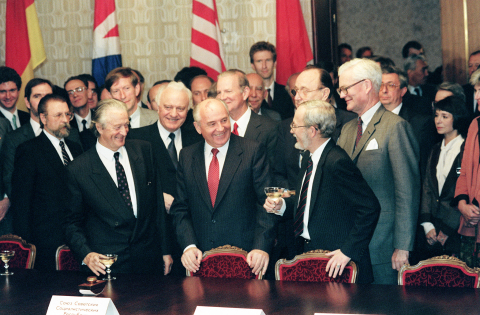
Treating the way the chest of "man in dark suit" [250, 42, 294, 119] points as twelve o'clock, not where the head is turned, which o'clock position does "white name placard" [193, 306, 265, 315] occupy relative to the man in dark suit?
The white name placard is roughly at 12 o'clock from the man in dark suit.

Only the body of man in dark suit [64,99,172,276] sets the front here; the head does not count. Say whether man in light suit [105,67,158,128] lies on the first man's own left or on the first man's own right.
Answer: on the first man's own left

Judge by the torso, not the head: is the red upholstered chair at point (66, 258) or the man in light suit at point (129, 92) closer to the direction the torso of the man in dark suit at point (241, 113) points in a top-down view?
the red upholstered chair

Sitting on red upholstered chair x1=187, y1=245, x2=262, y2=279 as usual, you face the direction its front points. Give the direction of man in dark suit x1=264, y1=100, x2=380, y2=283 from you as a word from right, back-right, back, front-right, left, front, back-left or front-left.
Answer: left

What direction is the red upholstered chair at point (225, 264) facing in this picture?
toward the camera

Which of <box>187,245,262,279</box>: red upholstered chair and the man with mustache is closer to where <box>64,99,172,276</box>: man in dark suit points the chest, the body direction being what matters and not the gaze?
the red upholstered chair

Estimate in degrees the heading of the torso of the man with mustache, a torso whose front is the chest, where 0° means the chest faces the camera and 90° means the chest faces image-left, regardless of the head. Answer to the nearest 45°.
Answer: approximately 315°

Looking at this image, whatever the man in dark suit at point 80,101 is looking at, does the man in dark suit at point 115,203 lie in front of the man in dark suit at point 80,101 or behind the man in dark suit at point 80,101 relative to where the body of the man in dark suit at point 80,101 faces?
in front

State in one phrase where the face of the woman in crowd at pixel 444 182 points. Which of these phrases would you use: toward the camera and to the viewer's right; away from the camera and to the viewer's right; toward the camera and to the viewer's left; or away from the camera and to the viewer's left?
toward the camera and to the viewer's left

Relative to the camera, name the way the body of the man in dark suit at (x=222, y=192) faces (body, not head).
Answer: toward the camera

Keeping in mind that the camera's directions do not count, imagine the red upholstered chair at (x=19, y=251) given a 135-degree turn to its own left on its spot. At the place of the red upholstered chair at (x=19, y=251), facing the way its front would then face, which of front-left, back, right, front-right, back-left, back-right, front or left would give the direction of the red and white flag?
front

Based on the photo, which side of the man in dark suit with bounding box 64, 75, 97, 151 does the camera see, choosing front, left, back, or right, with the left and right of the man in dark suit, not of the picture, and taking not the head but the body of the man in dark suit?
front

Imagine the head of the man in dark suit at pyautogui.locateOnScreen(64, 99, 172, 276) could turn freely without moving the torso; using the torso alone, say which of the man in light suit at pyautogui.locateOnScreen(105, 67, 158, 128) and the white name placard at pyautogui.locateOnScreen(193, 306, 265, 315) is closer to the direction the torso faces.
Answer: the white name placard
